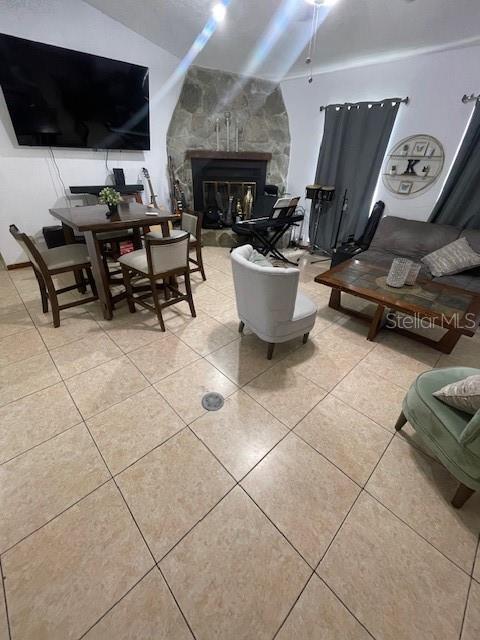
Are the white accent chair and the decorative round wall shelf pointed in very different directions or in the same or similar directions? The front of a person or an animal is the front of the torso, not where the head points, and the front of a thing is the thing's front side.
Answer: very different directions

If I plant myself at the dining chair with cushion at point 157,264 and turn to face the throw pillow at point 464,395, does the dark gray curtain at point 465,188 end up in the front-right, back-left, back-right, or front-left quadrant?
front-left

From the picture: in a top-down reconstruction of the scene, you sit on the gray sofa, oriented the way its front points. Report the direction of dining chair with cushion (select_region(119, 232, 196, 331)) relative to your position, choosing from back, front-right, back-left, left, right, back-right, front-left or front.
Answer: front

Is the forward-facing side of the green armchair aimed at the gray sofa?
no

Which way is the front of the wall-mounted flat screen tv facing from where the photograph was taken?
facing the viewer and to the right of the viewer

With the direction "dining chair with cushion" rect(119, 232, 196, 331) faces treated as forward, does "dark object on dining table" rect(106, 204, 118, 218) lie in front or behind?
in front

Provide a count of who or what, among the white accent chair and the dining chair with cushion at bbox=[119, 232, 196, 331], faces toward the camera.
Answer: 0

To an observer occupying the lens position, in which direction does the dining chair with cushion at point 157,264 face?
facing away from the viewer and to the left of the viewer

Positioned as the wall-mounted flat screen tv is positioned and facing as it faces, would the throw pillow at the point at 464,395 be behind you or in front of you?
in front

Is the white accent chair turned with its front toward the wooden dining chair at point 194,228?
no

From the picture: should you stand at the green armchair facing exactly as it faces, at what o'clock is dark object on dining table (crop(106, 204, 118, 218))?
The dark object on dining table is roughly at 1 o'clock from the green armchair.

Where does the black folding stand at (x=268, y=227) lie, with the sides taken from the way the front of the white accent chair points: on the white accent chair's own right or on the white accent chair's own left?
on the white accent chair's own left

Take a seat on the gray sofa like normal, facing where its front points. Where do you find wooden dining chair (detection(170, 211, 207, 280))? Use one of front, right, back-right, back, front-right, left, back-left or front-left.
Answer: front

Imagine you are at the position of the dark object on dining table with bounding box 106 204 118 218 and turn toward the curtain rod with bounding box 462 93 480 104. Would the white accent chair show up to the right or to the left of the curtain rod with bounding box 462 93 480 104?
right

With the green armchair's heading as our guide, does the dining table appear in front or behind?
in front
